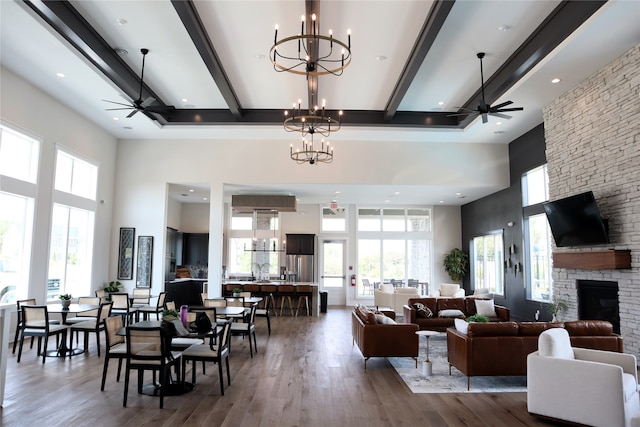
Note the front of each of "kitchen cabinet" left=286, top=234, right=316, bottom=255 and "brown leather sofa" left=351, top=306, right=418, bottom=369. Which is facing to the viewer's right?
the brown leather sofa

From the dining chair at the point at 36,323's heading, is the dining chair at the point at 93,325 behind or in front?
in front

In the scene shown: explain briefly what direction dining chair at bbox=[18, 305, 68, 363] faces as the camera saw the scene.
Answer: facing away from the viewer and to the right of the viewer

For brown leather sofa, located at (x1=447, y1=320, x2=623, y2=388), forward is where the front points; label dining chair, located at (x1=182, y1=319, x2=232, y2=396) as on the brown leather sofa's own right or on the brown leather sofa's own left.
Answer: on the brown leather sofa's own left

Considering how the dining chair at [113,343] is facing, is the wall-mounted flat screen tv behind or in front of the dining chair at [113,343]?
in front

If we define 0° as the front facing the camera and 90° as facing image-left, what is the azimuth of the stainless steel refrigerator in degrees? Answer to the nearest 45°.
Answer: approximately 0°

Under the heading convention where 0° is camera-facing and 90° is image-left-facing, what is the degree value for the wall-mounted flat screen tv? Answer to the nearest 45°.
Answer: approximately 45°

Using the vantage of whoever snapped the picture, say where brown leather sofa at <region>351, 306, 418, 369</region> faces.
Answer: facing to the right of the viewer

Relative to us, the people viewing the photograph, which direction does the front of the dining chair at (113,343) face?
facing to the right of the viewer
